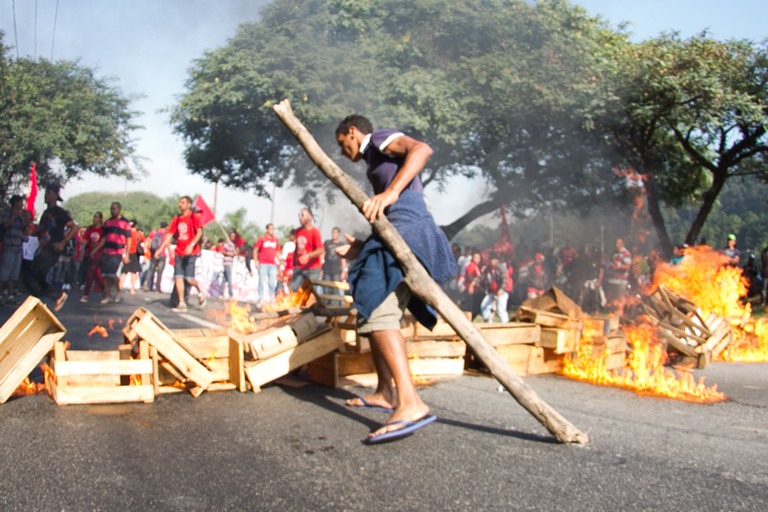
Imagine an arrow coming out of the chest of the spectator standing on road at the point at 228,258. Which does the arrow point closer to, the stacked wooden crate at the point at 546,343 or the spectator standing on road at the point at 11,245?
the stacked wooden crate

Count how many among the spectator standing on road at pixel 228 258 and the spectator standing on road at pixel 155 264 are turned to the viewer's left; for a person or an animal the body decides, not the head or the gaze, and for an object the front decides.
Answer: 0

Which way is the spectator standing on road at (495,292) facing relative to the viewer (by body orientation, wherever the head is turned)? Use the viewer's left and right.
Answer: facing the viewer

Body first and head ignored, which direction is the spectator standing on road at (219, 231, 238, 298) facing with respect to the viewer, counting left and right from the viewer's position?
facing the viewer and to the right of the viewer

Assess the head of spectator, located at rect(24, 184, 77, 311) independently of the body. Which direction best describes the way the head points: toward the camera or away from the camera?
toward the camera

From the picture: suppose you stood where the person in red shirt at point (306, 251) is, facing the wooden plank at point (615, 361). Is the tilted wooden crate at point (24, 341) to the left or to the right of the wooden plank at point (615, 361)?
right

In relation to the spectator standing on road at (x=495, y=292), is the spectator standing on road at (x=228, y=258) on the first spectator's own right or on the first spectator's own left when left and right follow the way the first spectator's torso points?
on the first spectator's own right

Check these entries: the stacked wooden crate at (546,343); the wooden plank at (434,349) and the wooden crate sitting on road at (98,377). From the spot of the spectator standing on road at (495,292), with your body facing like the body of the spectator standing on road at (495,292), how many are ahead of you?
3

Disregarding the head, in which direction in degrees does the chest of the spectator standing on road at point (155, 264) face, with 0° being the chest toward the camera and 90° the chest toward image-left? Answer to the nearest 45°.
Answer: approximately 180°

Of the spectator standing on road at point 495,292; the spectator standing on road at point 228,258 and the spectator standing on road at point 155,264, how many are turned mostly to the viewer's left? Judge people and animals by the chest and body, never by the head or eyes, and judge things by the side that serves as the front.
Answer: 0
